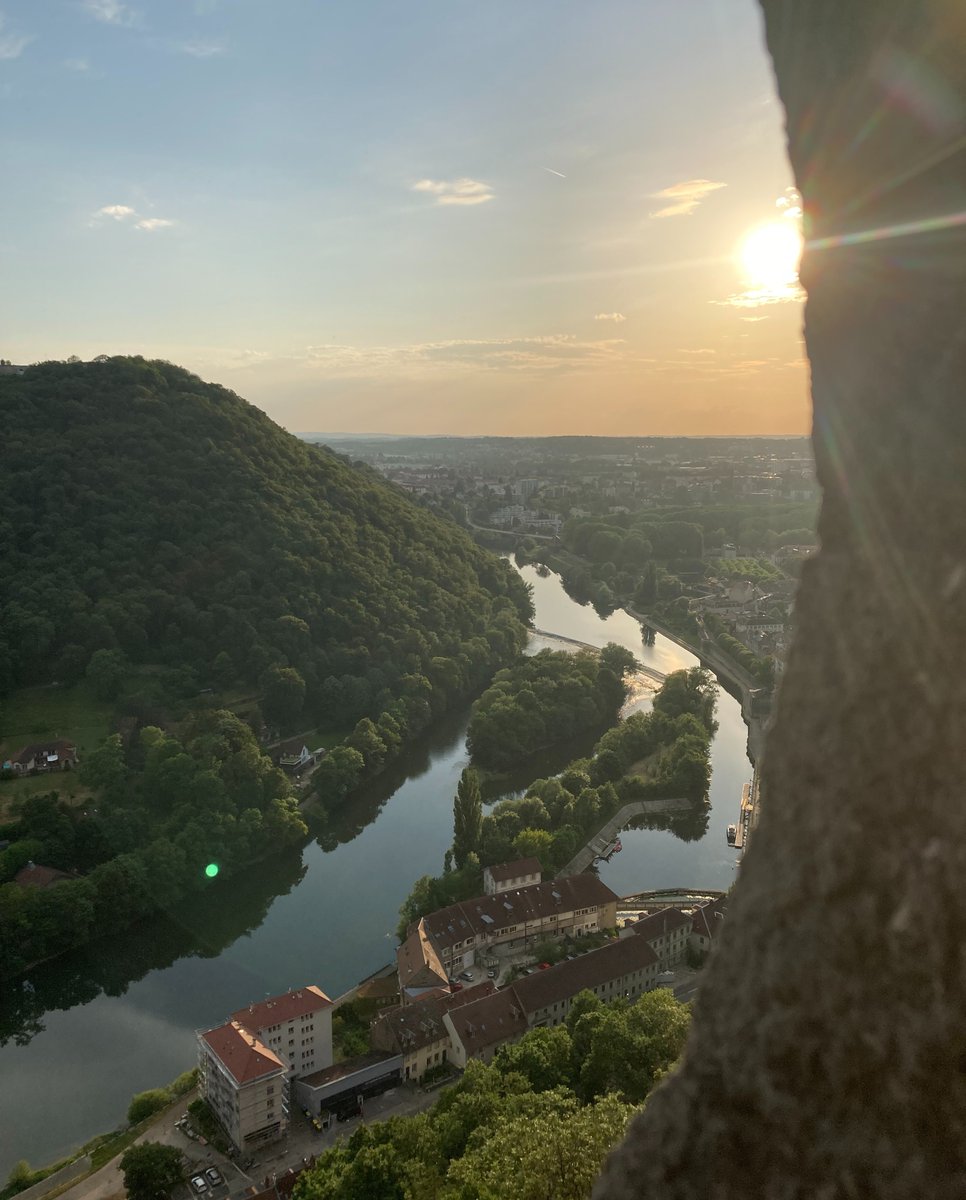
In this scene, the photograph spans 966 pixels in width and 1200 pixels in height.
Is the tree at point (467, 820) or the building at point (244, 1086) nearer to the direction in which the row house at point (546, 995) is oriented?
the building

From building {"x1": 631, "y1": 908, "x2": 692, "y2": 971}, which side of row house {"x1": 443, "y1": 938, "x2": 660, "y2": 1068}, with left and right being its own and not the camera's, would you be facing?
left

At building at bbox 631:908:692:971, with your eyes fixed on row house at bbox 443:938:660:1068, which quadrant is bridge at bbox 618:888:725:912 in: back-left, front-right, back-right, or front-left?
back-right

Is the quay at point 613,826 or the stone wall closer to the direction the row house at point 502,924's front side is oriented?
the stone wall

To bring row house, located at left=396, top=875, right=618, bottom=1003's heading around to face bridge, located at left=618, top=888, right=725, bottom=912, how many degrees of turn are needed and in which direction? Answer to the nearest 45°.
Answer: approximately 90° to its left

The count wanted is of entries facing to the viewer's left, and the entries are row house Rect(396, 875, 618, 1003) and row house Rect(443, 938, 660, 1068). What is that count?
0

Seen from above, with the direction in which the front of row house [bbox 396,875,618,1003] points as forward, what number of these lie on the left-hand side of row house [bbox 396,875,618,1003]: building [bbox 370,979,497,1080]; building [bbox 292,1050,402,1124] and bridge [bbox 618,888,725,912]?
1

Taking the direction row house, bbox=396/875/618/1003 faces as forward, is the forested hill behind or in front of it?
behind

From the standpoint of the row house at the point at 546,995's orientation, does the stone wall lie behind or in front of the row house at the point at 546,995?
in front
